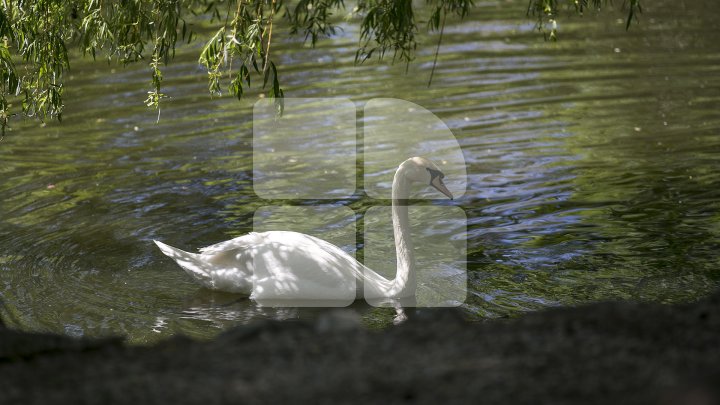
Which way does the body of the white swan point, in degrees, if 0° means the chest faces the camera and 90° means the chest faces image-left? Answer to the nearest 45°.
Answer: approximately 270°
